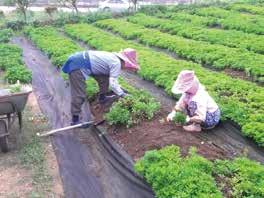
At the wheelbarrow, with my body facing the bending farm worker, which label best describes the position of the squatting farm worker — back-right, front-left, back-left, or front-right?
front-right

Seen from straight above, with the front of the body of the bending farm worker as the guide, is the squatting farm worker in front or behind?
in front

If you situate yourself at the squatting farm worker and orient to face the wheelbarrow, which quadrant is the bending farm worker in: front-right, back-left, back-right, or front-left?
front-right

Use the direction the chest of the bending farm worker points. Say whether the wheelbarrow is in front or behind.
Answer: behind

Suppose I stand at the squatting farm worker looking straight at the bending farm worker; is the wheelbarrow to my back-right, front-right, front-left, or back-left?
front-left

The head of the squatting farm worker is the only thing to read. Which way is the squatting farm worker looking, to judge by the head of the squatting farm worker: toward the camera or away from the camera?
toward the camera

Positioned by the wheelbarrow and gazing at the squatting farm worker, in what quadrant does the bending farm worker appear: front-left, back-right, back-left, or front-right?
front-left

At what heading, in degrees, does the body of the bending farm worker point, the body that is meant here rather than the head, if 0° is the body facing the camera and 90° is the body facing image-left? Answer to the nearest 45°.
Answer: approximately 270°

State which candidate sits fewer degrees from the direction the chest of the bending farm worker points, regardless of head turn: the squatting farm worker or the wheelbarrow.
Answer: the squatting farm worker

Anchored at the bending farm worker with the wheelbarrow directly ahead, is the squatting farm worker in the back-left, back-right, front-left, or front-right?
back-left

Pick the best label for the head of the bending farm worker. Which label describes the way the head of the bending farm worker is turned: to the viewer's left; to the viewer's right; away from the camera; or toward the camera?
to the viewer's right
